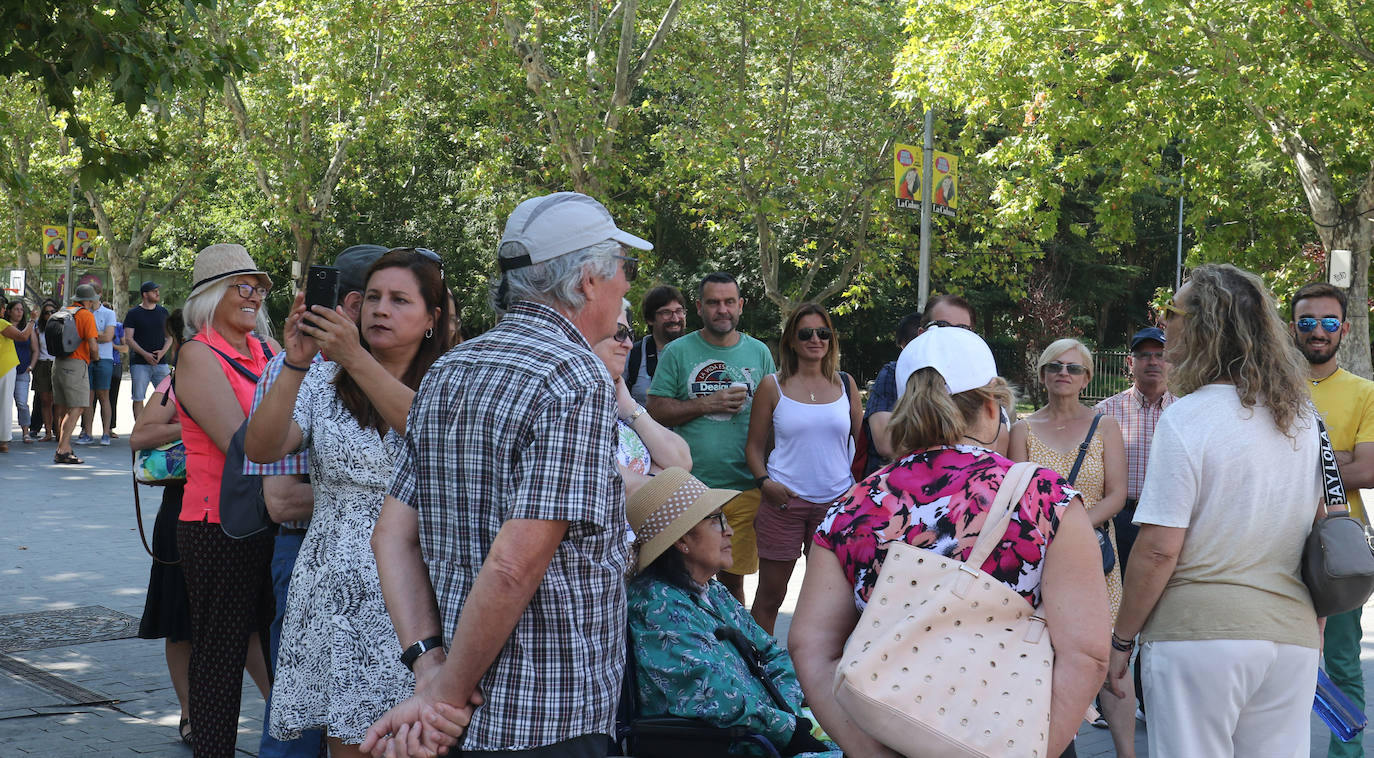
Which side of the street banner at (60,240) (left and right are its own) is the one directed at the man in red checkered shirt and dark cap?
front

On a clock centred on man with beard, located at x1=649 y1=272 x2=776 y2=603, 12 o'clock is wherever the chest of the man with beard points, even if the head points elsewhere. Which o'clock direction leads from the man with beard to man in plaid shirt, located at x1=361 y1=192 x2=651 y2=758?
The man in plaid shirt is roughly at 12 o'clock from the man with beard.

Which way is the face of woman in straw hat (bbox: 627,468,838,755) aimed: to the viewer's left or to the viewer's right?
to the viewer's right

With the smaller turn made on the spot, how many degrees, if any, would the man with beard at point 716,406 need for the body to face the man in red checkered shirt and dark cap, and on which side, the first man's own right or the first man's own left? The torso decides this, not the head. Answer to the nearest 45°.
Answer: approximately 90° to the first man's own left

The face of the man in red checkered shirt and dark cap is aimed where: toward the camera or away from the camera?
toward the camera

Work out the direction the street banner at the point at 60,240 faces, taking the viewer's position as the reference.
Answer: facing the viewer

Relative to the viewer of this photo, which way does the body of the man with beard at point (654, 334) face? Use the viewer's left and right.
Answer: facing the viewer and to the right of the viewer

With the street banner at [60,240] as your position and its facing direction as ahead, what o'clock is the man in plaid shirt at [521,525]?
The man in plaid shirt is roughly at 12 o'clock from the street banner.

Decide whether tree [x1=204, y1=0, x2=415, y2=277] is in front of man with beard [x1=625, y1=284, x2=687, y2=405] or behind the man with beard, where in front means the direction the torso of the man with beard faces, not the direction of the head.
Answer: behind

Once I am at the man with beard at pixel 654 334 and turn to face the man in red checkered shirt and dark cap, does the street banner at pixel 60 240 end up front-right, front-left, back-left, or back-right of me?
back-left

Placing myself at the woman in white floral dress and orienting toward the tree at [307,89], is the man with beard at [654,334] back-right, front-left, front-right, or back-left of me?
front-right

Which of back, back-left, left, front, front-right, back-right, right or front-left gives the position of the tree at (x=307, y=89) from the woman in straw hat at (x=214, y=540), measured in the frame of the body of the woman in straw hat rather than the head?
back-left

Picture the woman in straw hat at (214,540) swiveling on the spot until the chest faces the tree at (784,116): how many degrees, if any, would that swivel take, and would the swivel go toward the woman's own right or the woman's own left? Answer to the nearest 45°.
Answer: approximately 90° to the woman's own left

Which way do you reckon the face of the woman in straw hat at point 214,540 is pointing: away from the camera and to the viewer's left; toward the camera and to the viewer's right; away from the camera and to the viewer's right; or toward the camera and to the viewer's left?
toward the camera and to the viewer's right

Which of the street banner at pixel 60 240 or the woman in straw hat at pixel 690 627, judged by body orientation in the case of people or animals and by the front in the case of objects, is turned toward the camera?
the street banner

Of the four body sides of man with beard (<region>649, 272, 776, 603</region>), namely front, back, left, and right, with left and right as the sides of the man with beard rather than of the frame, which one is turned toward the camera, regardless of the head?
front

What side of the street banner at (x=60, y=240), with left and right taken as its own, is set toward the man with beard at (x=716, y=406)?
front

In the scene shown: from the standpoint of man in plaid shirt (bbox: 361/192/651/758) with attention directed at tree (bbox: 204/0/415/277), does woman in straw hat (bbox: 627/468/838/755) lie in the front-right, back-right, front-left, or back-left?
front-right
